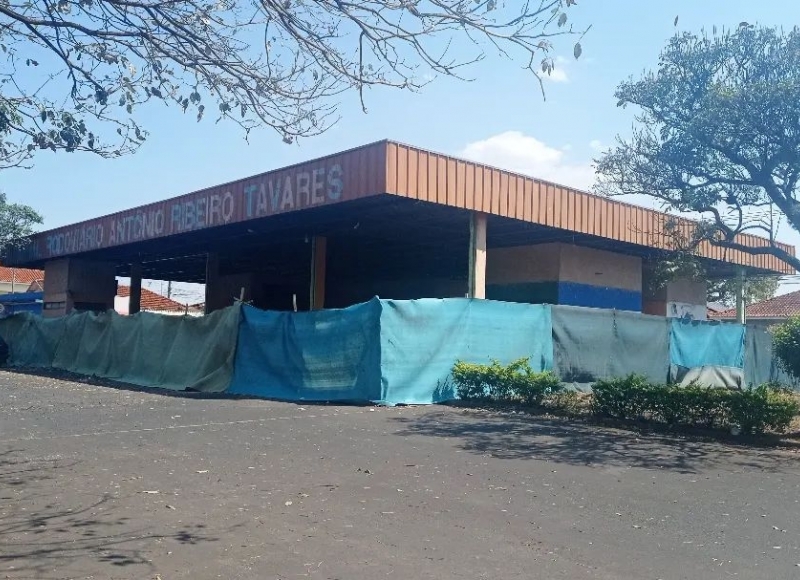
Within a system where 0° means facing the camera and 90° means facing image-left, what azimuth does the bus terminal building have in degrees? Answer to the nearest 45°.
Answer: approximately 45°

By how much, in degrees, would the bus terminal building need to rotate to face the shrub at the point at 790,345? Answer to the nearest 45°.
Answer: approximately 90° to its left

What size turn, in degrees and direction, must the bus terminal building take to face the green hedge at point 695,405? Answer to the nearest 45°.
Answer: approximately 90° to its left

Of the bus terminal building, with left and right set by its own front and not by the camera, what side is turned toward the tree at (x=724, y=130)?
left

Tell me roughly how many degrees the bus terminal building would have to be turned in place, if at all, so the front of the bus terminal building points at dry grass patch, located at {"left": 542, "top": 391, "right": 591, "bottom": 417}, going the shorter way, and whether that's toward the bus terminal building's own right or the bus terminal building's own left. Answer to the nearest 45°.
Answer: approximately 45° to the bus terminal building's own left

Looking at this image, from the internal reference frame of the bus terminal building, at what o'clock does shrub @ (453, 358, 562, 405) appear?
The shrub is roughly at 10 o'clock from the bus terminal building.

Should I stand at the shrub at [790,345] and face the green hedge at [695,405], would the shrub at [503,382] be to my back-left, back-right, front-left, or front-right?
front-right
